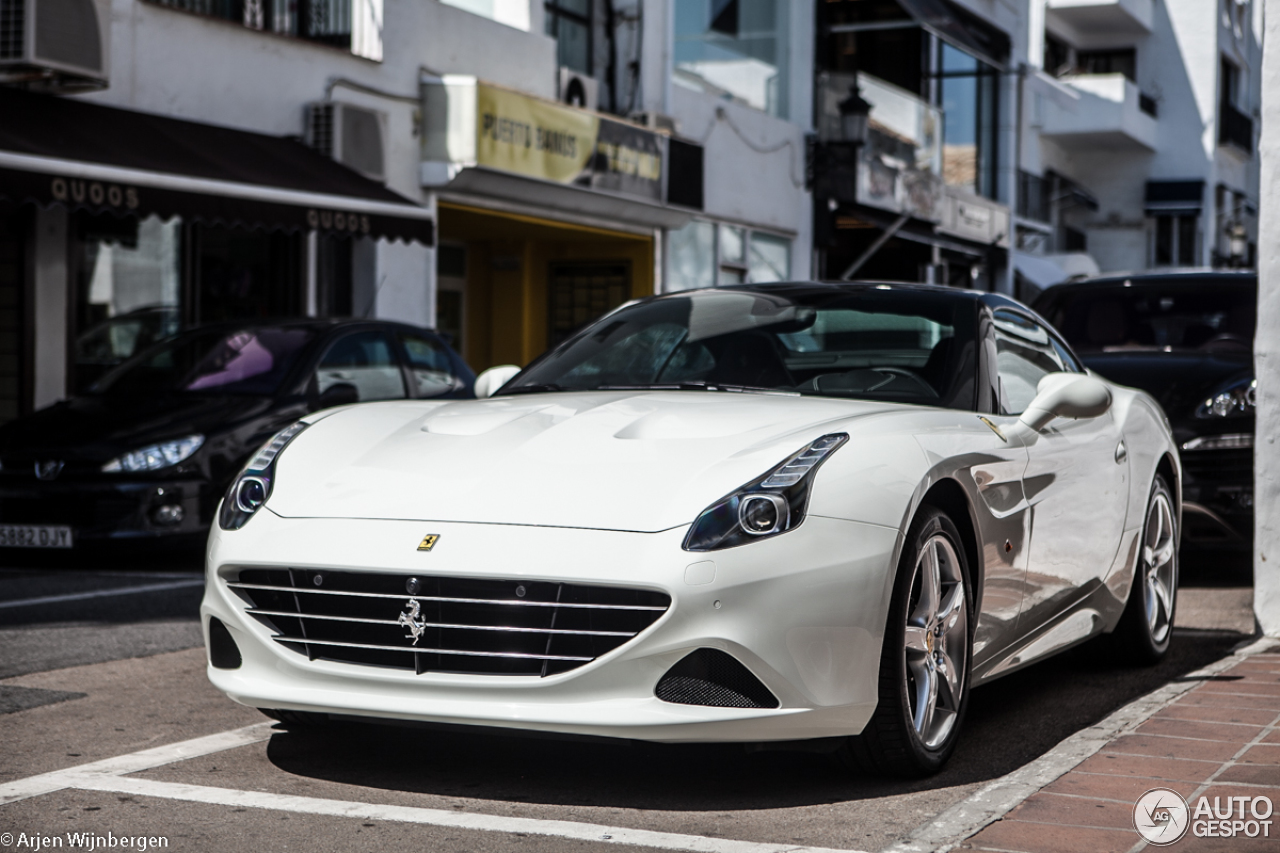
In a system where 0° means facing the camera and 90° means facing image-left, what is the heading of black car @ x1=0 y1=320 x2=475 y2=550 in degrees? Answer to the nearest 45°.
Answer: approximately 45°

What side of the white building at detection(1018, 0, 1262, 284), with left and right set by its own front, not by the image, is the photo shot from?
front

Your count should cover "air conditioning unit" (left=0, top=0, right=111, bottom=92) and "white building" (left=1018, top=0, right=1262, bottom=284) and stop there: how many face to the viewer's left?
0

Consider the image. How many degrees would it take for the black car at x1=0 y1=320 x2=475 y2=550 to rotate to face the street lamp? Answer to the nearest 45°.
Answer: approximately 180°

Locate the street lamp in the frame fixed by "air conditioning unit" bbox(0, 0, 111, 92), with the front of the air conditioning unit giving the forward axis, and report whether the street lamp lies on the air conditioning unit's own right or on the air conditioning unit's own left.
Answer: on the air conditioning unit's own left

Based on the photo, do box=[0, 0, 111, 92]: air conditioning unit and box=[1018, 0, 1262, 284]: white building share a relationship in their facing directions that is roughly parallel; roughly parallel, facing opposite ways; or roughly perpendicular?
roughly perpendicular

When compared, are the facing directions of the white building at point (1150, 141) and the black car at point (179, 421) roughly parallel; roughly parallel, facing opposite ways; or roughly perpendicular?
roughly parallel

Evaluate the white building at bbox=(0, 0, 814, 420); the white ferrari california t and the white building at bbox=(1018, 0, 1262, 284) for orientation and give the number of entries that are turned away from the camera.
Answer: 0

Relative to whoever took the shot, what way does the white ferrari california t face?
facing the viewer and to the left of the viewer

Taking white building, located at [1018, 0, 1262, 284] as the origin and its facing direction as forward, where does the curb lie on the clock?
The curb is roughly at 12 o'clock from the white building.

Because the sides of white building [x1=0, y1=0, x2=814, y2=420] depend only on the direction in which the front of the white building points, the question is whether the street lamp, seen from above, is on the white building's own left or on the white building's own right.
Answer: on the white building's own left

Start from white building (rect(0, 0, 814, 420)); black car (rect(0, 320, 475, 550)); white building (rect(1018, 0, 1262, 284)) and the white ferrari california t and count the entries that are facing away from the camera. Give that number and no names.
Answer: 0

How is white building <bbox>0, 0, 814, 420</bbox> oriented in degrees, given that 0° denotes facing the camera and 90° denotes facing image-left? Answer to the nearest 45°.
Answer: approximately 315°

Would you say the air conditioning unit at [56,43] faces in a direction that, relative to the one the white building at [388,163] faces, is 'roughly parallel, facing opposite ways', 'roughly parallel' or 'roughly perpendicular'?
roughly parallel

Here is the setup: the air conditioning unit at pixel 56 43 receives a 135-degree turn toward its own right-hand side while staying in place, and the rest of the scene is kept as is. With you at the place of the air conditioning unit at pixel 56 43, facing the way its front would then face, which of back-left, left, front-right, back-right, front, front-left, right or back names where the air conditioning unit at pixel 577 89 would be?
back-right
